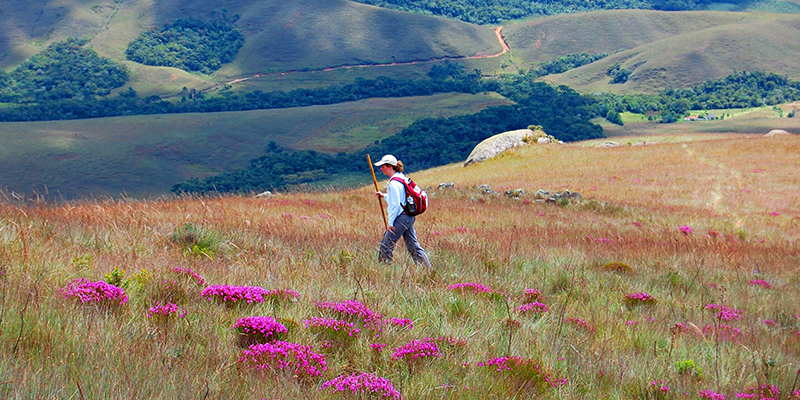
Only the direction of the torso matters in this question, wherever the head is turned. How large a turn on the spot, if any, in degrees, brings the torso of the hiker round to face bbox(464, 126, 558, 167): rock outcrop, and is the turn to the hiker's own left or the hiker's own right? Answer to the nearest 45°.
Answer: approximately 90° to the hiker's own right

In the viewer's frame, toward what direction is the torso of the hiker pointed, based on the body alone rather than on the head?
to the viewer's left

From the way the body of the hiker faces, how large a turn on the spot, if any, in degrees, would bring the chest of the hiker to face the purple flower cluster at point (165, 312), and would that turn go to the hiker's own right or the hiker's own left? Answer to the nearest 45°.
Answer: approximately 90° to the hiker's own left

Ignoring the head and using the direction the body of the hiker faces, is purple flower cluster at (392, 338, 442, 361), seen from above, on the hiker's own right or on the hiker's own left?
on the hiker's own left

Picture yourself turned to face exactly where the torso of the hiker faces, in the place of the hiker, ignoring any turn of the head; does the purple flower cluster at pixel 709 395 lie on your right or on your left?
on your left

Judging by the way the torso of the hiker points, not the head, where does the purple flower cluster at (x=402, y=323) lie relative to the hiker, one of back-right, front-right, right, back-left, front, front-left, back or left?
left

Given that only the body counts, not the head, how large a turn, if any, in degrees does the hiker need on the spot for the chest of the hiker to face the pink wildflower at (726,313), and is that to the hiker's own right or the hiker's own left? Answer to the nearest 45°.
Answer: approximately 135° to the hiker's own left

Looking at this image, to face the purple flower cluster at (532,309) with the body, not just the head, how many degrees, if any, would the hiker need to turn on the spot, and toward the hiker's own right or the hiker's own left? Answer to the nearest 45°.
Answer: approximately 135° to the hiker's own left

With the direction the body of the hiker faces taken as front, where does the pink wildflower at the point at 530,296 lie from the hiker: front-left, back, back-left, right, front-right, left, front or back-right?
back-left

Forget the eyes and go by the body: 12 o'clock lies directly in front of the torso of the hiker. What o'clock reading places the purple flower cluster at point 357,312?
The purple flower cluster is roughly at 9 o'clock from the hiker.

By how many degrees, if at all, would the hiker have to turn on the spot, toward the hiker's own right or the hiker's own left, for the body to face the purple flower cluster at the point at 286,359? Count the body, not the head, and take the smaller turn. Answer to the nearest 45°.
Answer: approximately 90° to the hiker's own left

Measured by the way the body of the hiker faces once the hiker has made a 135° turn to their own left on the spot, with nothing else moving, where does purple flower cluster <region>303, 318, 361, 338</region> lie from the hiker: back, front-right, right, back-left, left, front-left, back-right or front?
front-right

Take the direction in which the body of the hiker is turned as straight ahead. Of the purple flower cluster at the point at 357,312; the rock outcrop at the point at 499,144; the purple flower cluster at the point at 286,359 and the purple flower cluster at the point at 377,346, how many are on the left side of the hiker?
3

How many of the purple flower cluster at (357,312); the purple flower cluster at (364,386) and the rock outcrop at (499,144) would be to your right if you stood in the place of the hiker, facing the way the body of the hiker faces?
1

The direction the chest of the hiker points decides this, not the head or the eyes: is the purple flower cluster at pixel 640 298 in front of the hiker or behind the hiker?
behind

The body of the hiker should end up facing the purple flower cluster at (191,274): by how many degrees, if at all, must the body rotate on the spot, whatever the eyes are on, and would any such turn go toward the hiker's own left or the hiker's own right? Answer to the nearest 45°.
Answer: approximately 45° to the hiker's own left

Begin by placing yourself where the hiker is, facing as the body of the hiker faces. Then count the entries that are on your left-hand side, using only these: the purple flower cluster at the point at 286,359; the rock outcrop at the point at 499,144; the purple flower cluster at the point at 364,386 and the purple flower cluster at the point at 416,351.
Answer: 3

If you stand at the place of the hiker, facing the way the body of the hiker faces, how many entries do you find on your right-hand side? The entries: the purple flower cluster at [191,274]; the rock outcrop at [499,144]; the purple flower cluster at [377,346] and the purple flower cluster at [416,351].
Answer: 1

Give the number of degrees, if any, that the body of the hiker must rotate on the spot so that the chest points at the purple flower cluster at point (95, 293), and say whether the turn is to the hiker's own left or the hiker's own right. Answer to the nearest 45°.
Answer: approximately 45° to the hiker's own left
